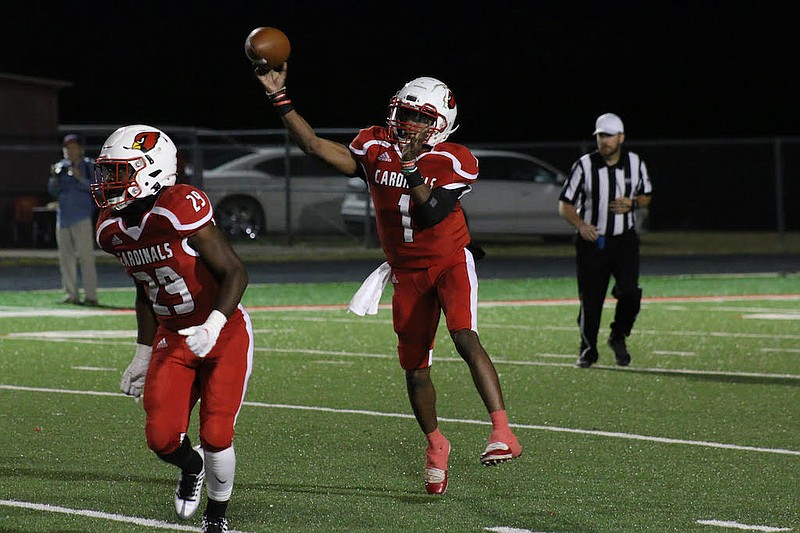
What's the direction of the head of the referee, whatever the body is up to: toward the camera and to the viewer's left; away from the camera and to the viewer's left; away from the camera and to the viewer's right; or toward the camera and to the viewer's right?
toward the camera and to the viewer's left

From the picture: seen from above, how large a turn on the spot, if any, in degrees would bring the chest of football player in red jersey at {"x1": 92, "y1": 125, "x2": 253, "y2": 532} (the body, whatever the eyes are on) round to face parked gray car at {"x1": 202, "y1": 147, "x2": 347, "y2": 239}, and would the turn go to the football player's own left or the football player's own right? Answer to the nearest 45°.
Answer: approximately 135° to the football player's own right

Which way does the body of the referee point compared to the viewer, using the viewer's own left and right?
facing the viewer

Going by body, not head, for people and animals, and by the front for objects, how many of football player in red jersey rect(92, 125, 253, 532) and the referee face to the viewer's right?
0

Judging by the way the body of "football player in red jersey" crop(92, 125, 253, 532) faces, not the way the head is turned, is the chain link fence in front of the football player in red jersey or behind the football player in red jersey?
behind

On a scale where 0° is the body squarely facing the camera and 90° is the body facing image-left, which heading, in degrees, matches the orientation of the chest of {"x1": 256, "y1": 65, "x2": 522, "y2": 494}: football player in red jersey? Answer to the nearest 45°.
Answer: approximately 45°

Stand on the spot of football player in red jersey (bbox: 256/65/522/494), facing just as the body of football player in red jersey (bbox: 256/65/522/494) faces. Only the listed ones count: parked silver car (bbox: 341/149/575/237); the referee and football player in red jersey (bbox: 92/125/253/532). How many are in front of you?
1

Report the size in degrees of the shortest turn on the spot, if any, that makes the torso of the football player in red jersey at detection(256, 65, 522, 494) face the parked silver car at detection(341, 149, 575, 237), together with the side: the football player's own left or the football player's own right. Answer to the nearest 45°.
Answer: approximately 135° to the football player's own right
